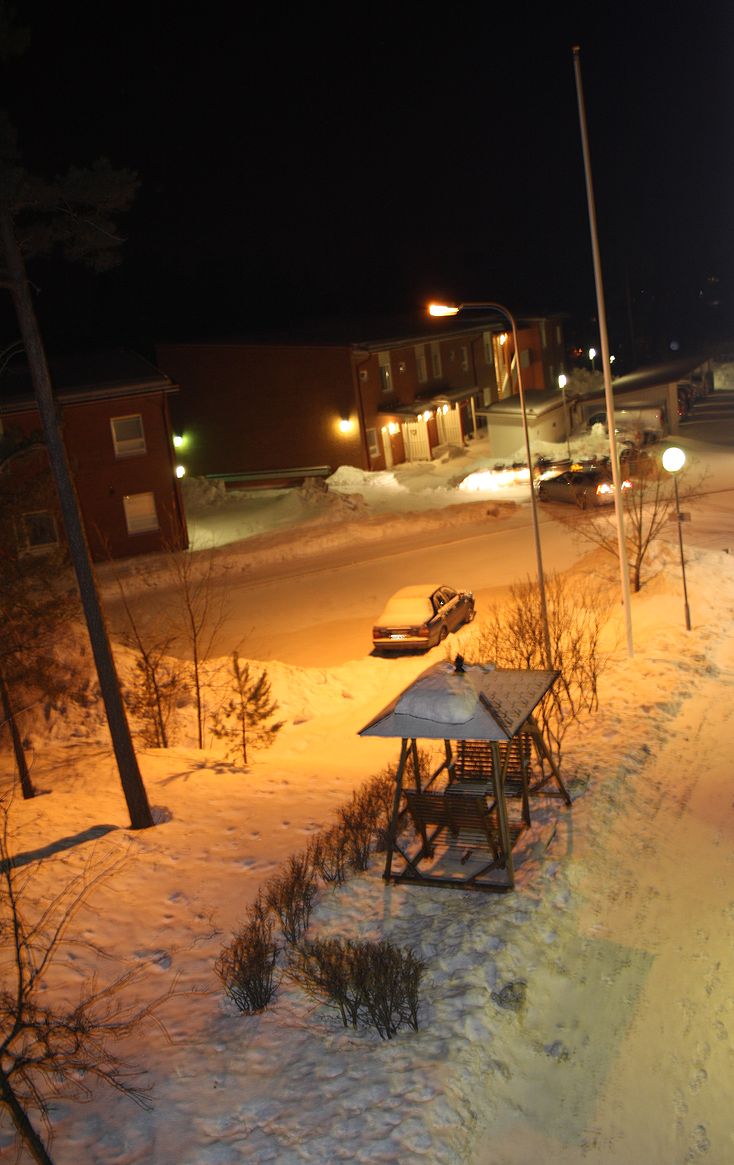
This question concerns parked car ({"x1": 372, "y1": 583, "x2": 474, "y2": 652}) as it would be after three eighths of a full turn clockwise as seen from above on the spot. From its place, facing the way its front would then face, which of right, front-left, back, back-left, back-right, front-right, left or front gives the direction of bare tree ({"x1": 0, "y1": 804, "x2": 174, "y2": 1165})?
front

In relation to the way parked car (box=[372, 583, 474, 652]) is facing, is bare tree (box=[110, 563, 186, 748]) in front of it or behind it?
behind

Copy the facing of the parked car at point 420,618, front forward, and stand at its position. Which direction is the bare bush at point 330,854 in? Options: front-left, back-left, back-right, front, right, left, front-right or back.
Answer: back-right

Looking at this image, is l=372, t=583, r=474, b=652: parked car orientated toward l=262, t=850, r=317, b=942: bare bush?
no

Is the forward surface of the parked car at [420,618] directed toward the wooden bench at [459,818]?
no

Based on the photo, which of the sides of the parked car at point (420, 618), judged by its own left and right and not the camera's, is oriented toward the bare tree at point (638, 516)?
front

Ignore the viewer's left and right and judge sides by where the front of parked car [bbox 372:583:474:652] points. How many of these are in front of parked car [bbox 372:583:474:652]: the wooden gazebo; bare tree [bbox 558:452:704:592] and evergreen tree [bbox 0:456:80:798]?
1

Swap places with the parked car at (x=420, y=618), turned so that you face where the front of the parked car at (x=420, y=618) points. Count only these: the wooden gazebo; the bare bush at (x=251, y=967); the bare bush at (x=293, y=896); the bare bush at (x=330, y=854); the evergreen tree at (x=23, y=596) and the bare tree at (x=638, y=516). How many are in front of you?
1

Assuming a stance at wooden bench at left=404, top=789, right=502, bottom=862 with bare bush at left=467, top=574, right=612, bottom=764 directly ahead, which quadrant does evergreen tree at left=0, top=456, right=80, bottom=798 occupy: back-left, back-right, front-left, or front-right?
front-left

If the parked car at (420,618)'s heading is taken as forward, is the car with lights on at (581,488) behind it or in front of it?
in front

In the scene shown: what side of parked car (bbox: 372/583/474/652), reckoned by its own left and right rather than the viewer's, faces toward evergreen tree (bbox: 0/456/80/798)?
back

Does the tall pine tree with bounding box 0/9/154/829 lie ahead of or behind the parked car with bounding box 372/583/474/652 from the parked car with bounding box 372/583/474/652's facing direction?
behind

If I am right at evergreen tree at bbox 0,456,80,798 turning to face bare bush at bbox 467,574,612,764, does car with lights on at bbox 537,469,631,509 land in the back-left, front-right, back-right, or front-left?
front-left

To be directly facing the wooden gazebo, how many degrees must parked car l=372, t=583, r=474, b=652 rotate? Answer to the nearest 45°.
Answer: approximately 135° to its right

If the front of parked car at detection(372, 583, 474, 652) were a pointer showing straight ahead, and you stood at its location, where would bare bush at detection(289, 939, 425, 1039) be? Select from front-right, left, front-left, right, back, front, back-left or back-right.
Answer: back-right

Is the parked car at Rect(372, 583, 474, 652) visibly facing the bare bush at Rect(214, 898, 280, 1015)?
no

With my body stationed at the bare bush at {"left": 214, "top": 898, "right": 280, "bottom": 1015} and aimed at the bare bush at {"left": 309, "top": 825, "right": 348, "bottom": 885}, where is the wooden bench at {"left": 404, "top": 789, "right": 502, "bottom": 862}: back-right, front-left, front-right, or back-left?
front-right

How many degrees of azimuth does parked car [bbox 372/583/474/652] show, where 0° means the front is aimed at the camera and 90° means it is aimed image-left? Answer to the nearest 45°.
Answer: approximately 225°
